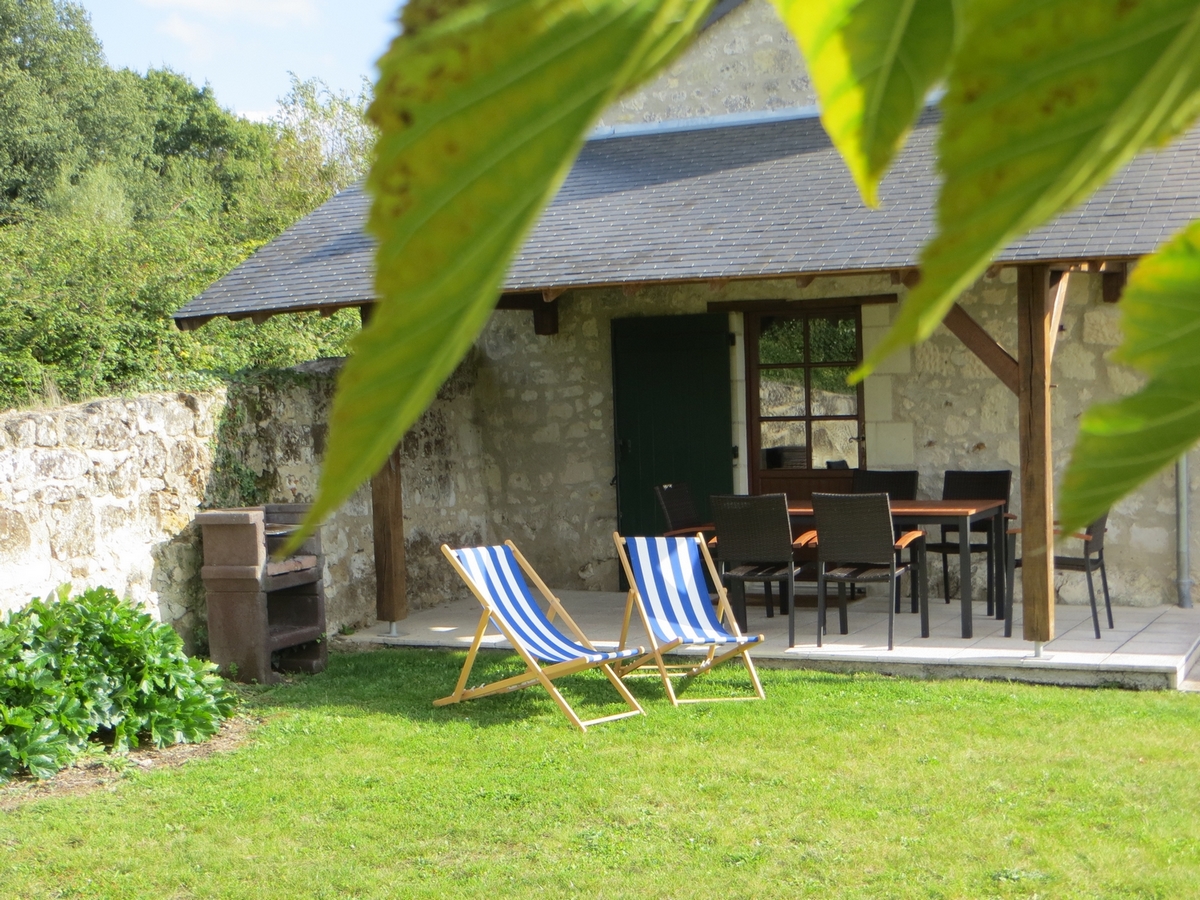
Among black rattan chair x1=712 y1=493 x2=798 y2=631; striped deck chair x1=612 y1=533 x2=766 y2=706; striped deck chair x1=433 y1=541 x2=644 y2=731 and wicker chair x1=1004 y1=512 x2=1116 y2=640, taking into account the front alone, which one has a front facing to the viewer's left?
the wicker chair

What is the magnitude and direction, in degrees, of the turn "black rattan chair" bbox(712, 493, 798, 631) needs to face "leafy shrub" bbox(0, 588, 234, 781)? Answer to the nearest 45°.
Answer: approximately 135° to its left

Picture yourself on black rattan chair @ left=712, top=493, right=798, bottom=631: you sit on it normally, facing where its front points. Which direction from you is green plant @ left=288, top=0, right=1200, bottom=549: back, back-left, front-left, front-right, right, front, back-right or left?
back

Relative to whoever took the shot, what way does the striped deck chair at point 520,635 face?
facing the viewer and to the right of the viewer

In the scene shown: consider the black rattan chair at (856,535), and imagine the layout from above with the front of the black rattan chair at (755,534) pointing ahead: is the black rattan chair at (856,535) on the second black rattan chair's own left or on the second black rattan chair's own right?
on the second black rattan chair's own right

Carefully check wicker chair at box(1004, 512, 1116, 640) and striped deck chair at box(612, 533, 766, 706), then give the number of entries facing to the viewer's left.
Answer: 1

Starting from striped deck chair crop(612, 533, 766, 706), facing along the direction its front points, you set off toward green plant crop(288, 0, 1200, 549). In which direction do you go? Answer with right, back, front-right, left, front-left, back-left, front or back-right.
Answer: front-right

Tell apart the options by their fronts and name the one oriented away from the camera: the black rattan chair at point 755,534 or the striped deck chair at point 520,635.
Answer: the black rattan chair

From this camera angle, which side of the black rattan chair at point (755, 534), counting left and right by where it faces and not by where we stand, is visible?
back

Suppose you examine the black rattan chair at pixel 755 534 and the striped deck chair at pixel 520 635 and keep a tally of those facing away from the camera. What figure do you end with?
1

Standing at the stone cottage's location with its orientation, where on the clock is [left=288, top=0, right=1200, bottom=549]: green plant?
The green plant is roughly at 12 o'clock from the stone cottage.

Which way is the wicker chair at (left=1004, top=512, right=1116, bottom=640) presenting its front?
to the viewer's left

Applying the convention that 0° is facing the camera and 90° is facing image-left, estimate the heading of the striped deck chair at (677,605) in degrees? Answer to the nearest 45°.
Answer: approximately 315°

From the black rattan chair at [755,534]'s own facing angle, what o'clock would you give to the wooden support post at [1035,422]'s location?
The wooden support post is roughly at 3 o'clock from the black rattan chair.

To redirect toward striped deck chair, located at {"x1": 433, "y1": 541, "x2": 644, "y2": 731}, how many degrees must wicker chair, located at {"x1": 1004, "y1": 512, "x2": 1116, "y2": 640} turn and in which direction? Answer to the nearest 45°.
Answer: approximately 45° to its left

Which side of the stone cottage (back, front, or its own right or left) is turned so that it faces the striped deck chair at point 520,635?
front
